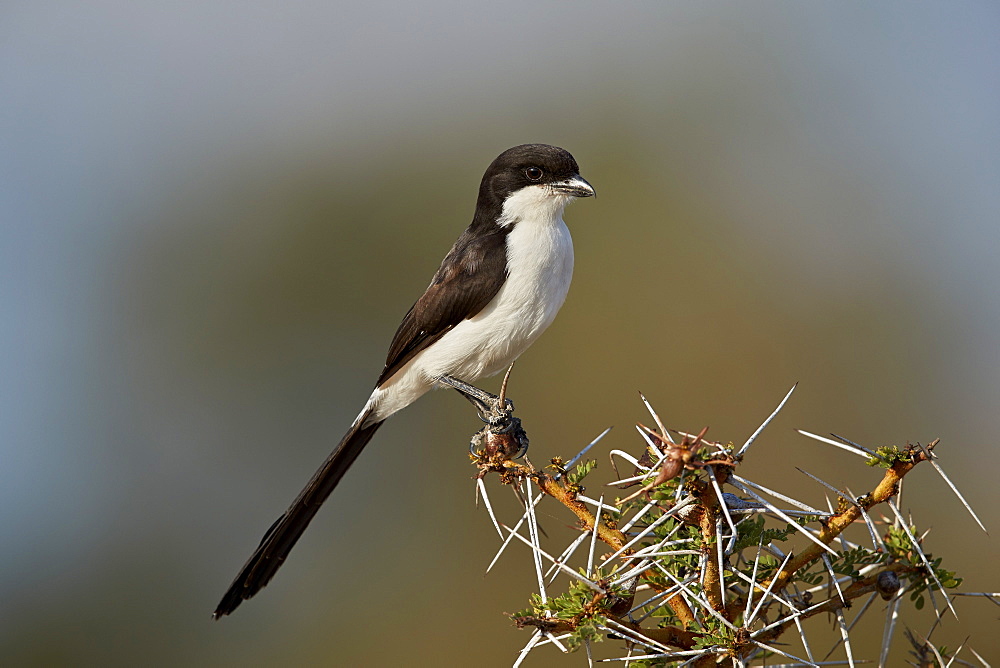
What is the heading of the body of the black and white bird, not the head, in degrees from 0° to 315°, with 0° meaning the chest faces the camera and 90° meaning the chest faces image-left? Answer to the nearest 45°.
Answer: approximately 270°
